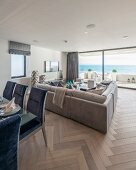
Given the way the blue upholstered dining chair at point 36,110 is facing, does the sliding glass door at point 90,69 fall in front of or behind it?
behind

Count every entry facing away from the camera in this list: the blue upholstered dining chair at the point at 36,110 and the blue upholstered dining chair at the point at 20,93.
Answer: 0

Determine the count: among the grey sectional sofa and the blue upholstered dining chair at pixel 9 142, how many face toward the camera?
0

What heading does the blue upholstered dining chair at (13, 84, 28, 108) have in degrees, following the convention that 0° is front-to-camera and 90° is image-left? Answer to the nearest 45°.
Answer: approximately 45°

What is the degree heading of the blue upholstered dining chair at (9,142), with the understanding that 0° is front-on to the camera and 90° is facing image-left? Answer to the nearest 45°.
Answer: approximately 135°

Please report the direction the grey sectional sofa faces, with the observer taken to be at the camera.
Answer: facing away from the viewer and to the right of the viewer

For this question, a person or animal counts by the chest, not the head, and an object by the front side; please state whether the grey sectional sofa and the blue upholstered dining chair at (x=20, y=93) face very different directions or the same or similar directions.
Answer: very different directions

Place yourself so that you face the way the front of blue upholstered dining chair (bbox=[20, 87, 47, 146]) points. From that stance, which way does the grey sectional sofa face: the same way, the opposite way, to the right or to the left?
the opposite way

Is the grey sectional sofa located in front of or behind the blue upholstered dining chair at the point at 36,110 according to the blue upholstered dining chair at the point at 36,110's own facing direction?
behind
